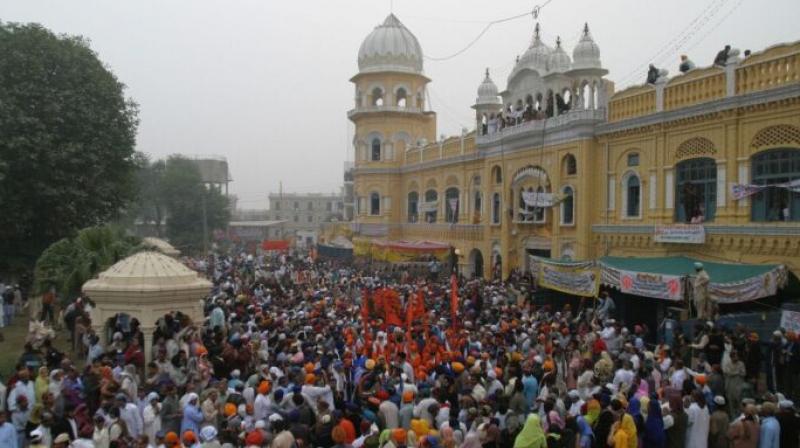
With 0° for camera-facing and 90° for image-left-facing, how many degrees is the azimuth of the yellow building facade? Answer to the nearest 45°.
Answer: approximately 45°

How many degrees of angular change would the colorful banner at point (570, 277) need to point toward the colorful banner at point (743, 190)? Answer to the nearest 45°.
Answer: approximately 135° to its left

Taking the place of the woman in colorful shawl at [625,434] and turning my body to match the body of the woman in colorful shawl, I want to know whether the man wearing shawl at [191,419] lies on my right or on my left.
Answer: on my left

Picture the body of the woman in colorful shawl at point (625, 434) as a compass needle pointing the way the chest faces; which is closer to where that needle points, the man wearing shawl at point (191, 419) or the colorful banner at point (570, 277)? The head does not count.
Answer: the colorful banner

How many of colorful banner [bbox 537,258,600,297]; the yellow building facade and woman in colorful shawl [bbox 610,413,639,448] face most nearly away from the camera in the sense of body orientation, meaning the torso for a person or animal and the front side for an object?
1

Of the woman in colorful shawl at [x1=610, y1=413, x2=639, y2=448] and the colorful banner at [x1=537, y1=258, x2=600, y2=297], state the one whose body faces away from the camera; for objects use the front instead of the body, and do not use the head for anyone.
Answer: the woman in colorful shawl

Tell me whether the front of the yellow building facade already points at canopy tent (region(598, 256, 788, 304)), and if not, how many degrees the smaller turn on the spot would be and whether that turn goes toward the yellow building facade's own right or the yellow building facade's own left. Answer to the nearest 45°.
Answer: approximately 45° to the yellow building facade's own left

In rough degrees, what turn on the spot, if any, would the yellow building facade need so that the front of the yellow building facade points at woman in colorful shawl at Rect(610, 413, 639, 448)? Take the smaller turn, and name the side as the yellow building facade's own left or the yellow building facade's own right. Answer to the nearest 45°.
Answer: approximately 45° to the yellow building facade's own left

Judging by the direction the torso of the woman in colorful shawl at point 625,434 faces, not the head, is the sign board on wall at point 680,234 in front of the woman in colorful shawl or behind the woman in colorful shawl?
in front

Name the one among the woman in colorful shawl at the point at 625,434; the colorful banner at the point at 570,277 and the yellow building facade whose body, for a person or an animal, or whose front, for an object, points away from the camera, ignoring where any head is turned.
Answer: the woman in colorful shawl

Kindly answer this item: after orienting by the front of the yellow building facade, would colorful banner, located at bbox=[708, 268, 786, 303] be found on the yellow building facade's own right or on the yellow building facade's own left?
on the yellow building facade's own left

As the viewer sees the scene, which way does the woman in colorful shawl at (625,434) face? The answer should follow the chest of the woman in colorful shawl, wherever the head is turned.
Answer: away from the camera

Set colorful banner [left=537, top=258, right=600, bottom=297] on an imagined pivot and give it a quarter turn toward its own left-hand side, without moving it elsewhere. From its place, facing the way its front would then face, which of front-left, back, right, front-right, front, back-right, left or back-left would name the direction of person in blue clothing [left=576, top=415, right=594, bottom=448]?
front-right

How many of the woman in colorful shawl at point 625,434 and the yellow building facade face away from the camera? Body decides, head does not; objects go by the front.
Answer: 1

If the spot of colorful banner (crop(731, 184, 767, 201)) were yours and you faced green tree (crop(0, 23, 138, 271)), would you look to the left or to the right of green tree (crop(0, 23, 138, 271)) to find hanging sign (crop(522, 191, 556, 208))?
right

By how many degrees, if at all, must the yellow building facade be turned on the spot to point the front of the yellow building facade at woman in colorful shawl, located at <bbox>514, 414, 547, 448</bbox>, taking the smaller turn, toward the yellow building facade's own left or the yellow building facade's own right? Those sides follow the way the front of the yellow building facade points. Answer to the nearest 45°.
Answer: approximately 45° to the yellow building facade's own left

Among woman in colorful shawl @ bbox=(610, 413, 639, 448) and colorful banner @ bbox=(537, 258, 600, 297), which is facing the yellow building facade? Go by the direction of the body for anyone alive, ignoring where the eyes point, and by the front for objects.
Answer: the woman in colorful shawl
